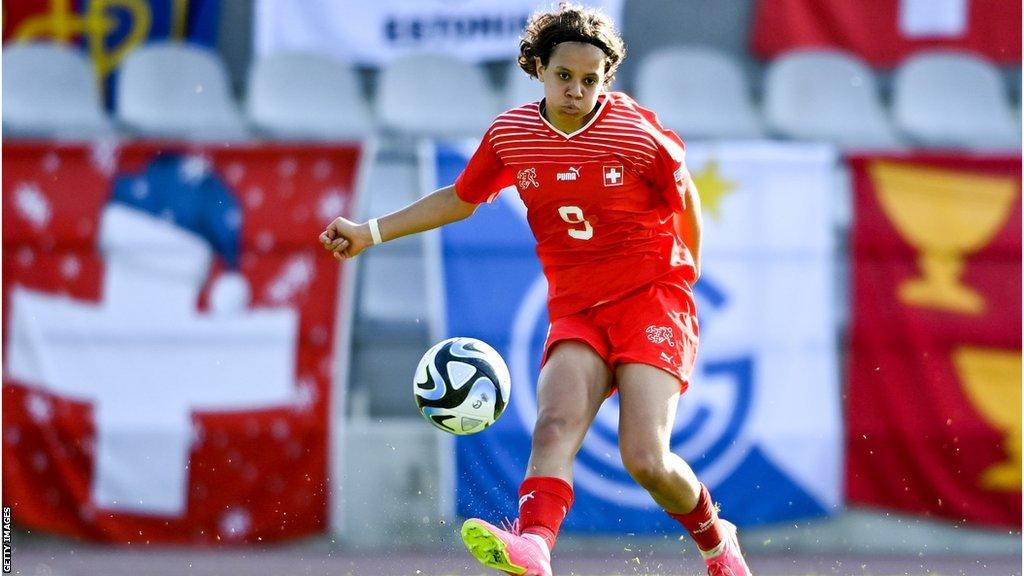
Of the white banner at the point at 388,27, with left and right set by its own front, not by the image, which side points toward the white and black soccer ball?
front

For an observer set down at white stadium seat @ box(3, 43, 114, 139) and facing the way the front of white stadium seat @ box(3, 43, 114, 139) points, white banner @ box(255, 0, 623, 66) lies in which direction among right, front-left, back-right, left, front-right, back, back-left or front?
left

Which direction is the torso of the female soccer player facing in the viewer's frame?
toward the camera

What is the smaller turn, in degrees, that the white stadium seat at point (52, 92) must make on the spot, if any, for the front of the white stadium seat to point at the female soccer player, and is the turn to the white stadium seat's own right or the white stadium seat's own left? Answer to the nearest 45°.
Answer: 0° — it already faces them

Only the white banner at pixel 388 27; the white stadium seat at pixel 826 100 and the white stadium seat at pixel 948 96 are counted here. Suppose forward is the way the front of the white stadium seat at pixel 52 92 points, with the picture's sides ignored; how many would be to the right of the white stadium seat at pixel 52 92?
0

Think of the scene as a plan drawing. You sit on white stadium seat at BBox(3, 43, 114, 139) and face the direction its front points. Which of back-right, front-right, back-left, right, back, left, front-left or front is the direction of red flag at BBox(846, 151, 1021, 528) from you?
front-left

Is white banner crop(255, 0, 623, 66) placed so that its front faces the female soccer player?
yes

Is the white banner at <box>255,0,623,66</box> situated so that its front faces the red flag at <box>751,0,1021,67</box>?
no

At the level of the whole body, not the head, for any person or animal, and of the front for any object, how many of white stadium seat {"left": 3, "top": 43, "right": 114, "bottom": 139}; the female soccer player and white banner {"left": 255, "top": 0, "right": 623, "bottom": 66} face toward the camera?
3

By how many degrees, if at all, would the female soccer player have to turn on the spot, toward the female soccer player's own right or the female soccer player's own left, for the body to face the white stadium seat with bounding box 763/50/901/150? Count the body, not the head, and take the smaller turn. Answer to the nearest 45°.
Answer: approximately 180°

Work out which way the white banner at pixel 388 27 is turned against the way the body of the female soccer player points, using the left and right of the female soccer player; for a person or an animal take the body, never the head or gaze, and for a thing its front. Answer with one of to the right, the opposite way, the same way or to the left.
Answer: the same way

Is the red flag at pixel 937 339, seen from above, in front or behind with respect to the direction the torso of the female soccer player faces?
behind

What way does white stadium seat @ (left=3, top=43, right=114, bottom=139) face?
toward the camera

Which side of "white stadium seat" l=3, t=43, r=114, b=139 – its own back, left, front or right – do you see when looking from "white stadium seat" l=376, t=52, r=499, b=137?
left

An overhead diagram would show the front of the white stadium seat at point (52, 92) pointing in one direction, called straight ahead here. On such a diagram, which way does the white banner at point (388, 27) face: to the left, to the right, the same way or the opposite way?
the same way

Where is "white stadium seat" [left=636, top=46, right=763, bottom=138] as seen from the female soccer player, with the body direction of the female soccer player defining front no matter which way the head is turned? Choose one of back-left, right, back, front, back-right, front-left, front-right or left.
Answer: back
